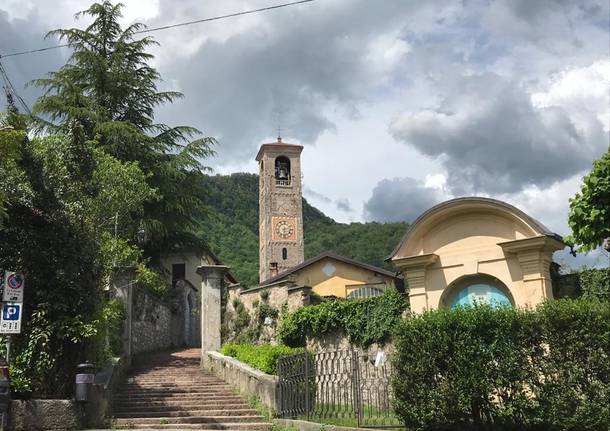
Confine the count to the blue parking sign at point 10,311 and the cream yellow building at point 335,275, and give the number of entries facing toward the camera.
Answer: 2

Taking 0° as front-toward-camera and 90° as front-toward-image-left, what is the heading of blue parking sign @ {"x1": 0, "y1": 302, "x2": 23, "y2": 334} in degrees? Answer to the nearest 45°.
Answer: approximately 0°

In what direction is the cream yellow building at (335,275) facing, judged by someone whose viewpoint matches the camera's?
facing the viewer

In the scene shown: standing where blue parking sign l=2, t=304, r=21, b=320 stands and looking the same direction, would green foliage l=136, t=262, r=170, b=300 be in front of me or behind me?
behind

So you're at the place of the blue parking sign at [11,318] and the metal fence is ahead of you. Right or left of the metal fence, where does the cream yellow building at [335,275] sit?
left

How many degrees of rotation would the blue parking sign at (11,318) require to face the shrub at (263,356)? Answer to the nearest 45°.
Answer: approximately 135° to its left

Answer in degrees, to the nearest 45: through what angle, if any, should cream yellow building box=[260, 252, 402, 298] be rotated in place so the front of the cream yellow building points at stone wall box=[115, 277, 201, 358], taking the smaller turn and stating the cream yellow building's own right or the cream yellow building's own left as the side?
approximately 45° to the cream yellow building's own right

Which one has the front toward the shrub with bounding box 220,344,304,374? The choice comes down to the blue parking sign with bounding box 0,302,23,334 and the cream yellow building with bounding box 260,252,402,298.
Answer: the cream yellow building

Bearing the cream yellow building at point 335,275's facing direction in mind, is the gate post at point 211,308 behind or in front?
in front

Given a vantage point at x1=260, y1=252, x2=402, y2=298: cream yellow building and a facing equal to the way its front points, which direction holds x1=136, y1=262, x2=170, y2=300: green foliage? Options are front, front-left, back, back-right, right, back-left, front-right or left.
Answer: front-right
